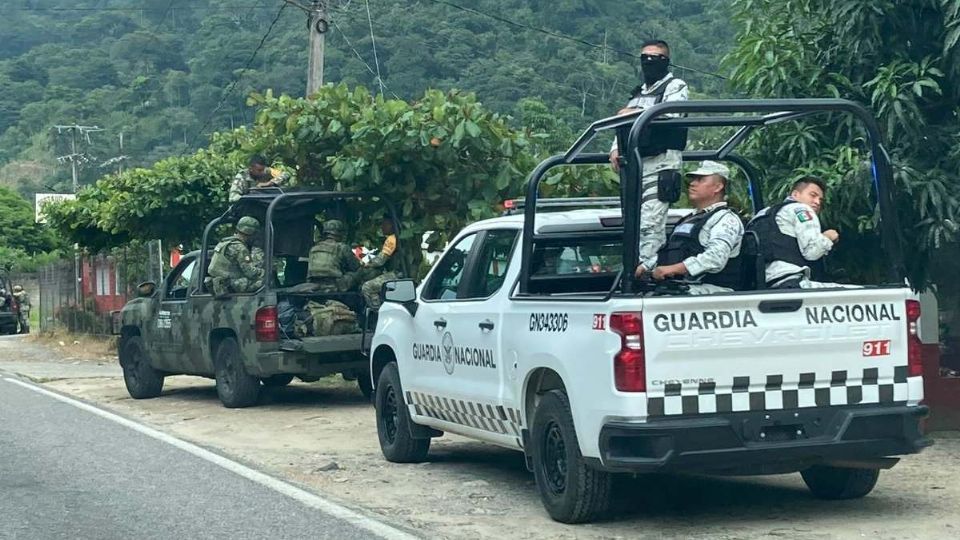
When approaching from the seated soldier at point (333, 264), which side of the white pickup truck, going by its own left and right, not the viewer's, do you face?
front

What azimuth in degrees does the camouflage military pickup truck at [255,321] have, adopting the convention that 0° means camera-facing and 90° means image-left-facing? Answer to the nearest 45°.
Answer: approximately 135°

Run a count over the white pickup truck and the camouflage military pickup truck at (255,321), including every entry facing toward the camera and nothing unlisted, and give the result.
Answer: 0

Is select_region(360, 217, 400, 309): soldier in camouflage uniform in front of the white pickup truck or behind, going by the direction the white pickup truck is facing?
in front

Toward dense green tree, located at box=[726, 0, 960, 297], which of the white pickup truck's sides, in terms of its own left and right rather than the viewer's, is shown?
right

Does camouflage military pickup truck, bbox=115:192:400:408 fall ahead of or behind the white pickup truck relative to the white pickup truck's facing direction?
ahead

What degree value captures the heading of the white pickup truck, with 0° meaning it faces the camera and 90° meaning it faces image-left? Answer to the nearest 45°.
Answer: approximately 135°
